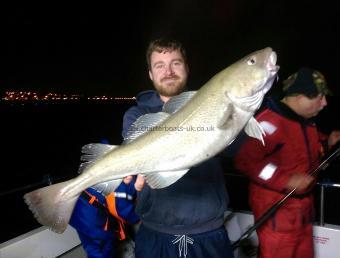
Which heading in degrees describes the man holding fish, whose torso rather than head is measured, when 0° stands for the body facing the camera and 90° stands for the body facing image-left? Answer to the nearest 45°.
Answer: approximately 0°

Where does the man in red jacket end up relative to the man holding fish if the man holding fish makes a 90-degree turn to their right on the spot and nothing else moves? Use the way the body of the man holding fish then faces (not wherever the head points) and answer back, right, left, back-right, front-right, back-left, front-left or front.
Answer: back-right
